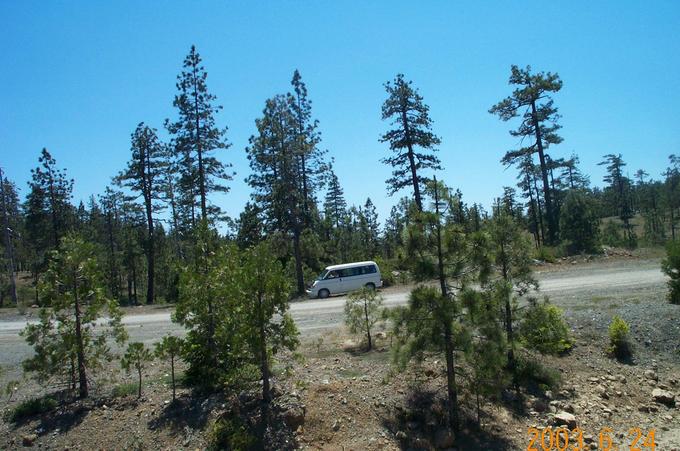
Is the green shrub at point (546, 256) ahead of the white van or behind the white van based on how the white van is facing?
behind

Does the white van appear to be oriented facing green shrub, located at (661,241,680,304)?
no

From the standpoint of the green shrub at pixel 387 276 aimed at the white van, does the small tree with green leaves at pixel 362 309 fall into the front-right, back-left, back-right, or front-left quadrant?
front-left

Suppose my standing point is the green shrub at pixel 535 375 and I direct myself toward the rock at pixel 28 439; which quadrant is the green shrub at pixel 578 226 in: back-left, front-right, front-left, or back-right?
back-right

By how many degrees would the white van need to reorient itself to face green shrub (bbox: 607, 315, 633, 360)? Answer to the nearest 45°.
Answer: approximately 135° to its left

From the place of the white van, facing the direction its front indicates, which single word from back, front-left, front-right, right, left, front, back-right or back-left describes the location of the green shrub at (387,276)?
back-right

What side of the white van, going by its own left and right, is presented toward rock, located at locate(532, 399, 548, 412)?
left

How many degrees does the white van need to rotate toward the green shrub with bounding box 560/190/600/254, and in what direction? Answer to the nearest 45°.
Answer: approximately 180°

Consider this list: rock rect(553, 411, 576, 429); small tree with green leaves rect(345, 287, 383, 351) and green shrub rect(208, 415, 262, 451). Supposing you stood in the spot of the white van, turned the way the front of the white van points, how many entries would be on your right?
0

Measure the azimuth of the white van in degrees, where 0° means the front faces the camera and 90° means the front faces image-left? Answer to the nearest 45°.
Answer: approximately 90°

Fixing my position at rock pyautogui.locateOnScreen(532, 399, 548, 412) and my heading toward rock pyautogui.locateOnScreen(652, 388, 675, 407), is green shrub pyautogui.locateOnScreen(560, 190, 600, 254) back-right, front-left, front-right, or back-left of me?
front-left

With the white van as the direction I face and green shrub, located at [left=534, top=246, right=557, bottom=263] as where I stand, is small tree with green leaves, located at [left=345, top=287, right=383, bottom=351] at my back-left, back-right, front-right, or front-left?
front-left

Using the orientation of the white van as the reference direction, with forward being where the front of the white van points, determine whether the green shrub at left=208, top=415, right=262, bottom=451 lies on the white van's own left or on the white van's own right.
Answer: on the white van's own left

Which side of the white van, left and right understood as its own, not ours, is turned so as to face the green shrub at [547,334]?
left

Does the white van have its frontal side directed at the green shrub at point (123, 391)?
no

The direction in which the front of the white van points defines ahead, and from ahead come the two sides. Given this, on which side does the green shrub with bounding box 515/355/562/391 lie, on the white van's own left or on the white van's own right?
on the white van's own left
